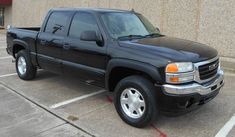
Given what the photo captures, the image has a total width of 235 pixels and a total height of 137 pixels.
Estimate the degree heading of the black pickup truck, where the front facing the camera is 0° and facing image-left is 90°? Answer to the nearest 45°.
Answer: approximately 315°
